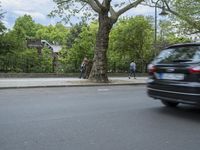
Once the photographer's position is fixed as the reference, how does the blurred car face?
facing away from the viewer and to the right of the viewer
